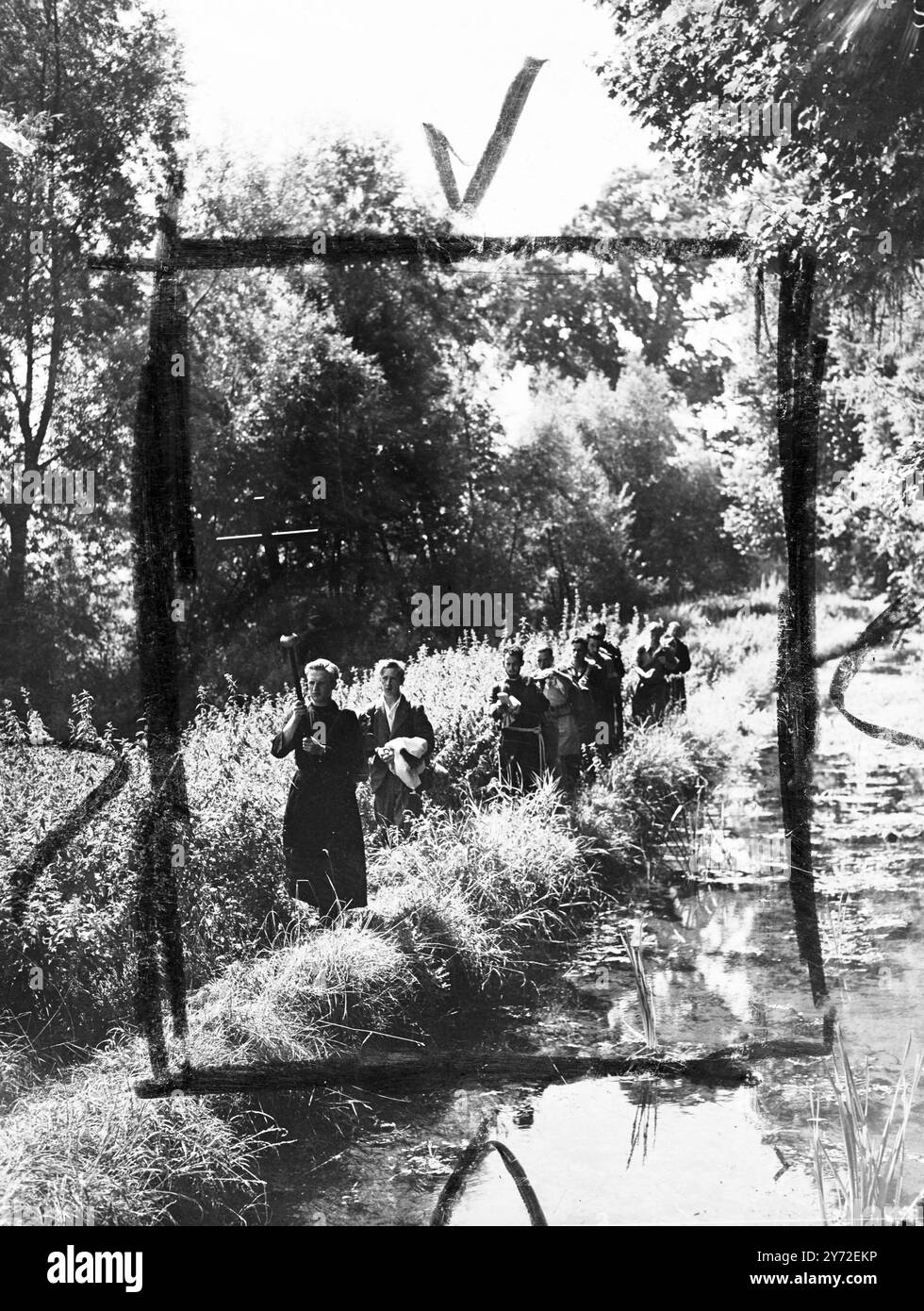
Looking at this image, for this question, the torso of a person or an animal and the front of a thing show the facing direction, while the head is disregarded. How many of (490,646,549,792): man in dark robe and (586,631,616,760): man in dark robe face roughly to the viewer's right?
0

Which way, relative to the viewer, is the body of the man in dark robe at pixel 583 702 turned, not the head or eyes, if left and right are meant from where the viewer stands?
facing the viewer and to the left of the viewer

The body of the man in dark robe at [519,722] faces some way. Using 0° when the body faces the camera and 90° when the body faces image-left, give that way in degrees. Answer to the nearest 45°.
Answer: approximately 45°

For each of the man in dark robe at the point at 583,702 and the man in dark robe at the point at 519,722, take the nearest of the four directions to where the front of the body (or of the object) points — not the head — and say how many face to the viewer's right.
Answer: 0
